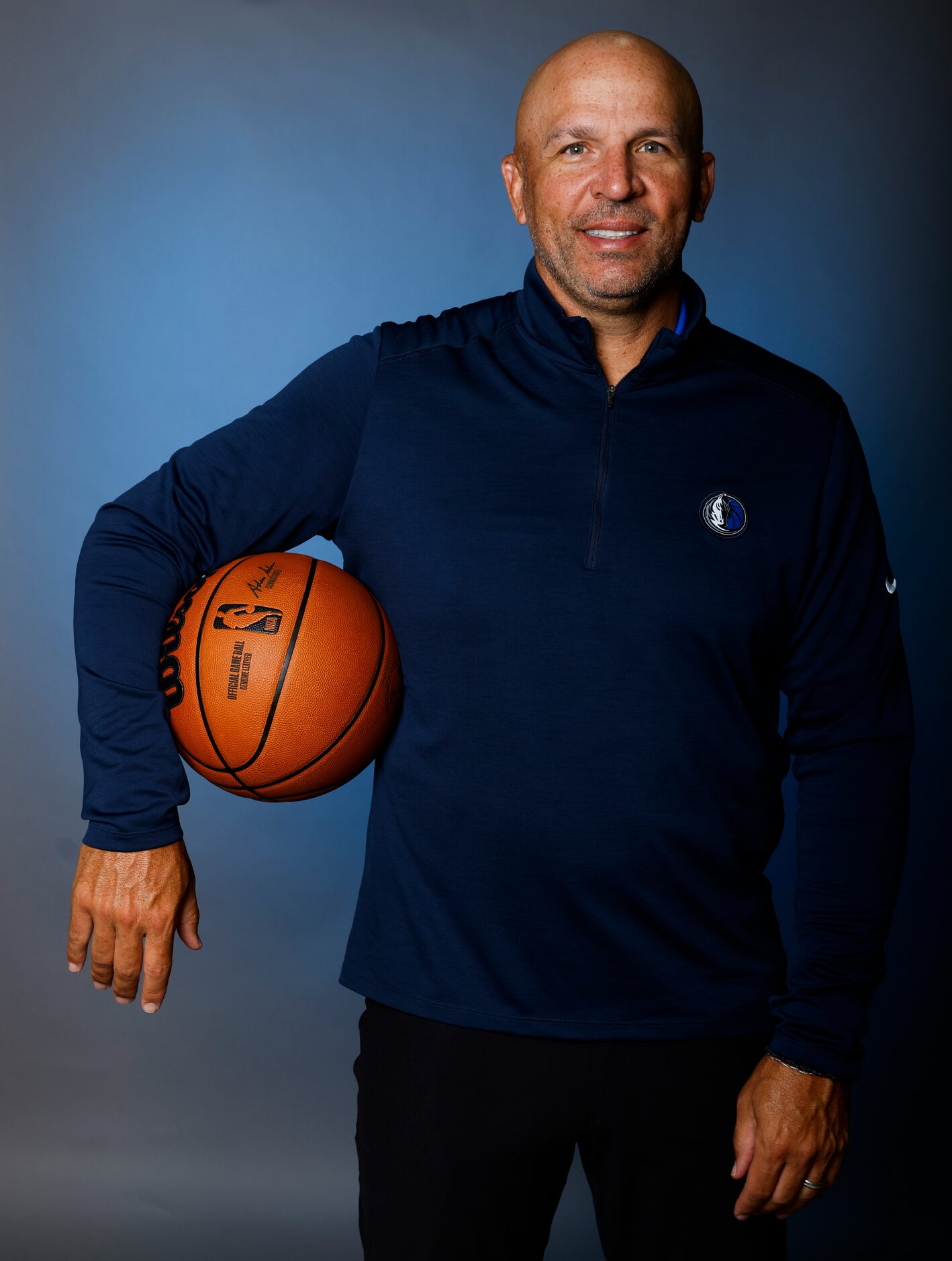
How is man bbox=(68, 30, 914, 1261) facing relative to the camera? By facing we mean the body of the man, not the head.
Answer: toward the camera
